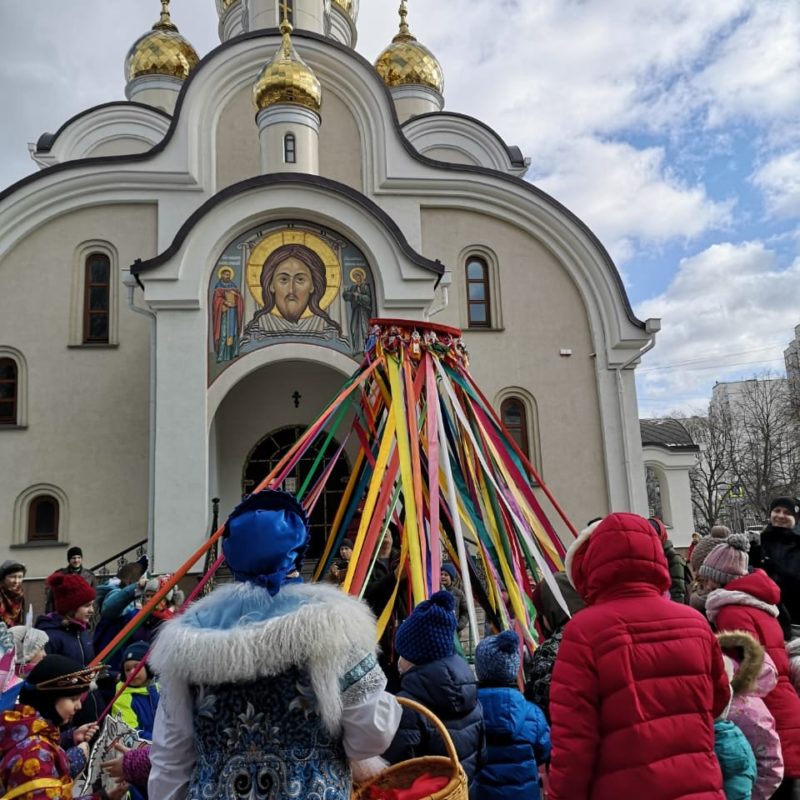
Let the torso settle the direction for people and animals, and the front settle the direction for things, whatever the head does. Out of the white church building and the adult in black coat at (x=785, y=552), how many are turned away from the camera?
0

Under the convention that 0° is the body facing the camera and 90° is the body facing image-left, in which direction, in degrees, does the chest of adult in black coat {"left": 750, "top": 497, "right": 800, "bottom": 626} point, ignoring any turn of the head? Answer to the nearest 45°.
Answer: approximately 45°

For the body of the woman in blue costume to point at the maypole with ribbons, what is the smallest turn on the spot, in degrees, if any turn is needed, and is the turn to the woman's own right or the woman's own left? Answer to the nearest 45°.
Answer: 0° — they already face it

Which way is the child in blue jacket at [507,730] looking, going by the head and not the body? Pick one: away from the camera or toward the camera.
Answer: away from the camera

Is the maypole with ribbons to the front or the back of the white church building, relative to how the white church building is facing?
to the front

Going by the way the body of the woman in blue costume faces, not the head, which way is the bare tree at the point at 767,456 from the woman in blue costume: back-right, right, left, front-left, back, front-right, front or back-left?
front-right

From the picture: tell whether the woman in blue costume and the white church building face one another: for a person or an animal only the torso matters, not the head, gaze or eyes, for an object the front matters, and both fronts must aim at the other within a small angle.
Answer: yes

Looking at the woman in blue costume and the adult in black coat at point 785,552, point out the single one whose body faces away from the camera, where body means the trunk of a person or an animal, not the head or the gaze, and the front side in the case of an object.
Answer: the woman in blue costume

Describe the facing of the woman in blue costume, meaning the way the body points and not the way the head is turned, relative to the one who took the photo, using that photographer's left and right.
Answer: facing away from the viewer

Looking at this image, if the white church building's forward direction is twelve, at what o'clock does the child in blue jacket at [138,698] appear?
The child in blue jacket is roughly at 12 o'clock from the white church building.

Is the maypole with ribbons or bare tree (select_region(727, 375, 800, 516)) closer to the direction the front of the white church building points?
the maypole with ribbons

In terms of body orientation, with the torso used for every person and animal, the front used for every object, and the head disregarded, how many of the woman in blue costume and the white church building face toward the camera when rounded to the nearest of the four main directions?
1

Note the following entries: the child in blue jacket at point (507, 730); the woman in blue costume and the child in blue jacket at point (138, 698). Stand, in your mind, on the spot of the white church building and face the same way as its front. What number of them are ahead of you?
3

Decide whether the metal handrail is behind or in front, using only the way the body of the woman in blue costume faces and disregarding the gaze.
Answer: in front

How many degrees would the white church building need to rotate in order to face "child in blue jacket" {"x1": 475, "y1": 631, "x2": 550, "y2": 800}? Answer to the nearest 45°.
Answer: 0° — it already faces them

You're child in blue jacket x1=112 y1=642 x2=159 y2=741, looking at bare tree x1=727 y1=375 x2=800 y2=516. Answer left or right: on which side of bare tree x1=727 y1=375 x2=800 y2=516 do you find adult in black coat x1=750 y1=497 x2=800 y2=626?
right
